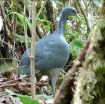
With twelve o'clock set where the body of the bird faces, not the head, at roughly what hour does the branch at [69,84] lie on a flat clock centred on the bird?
The branch is roughly at 3 o'clock from the bird.

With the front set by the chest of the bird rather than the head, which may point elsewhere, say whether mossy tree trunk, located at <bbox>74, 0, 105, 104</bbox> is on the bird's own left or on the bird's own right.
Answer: on the bird's own right

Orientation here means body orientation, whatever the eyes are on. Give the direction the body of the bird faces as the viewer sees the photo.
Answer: to the viewer's right
